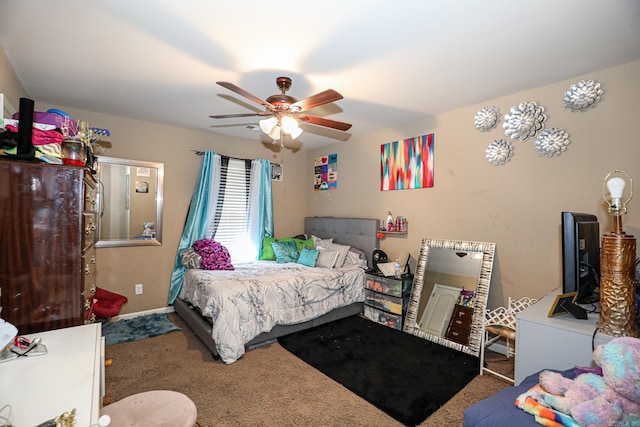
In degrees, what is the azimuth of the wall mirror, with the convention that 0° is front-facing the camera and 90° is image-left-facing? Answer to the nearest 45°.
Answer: approximately 315°

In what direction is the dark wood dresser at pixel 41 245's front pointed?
to the viewer's right

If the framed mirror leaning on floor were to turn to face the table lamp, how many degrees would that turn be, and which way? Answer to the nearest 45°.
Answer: approximately 90° to its left

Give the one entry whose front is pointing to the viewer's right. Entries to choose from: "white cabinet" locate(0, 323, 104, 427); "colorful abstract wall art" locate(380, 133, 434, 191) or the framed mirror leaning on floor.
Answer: the white cabinet

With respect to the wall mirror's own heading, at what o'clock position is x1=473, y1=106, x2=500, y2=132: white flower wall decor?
The white flower wall decor is roughly at 12 o'clock from the wall mirror.

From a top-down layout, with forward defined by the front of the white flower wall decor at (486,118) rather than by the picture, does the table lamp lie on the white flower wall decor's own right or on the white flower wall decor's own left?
on the white flower wall decor's own left

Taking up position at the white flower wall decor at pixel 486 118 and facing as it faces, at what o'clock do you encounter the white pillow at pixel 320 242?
The white pillow is roughly at 2 o'clock from the white flower wall decor.

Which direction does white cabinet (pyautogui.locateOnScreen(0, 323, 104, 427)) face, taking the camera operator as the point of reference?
facing to the right of the viewer

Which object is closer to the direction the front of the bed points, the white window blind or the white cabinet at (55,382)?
the white cabinet
